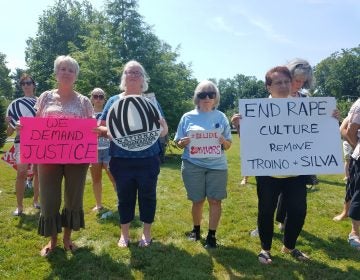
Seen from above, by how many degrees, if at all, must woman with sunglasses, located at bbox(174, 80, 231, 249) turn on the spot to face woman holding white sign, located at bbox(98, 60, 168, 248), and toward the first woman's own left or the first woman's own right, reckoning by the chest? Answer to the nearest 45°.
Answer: approximately 90° to the first woman's own right

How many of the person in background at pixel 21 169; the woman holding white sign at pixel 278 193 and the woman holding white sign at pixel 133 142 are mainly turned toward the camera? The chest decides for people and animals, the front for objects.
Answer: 3

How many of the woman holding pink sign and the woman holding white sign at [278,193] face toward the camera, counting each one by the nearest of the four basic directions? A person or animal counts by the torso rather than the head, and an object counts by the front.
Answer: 2

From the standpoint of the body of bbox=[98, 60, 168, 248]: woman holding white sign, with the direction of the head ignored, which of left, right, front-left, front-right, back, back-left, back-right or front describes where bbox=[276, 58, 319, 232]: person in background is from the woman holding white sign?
left

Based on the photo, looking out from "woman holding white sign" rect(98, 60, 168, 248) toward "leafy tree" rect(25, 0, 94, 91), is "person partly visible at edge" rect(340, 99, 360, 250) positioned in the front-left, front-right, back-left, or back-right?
back-right

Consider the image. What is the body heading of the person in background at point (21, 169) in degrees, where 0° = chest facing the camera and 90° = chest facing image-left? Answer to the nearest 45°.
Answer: approximately 0°

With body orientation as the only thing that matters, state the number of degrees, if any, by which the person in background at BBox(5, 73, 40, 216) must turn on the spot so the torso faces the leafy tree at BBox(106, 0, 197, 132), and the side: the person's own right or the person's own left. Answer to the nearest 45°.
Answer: approximately 135° to the person's own left

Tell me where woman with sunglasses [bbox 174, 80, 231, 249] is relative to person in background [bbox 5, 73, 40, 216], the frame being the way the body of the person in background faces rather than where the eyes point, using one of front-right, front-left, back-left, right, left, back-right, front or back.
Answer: front-left

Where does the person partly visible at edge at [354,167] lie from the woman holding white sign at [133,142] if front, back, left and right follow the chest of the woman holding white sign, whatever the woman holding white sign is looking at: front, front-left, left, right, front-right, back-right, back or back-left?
left

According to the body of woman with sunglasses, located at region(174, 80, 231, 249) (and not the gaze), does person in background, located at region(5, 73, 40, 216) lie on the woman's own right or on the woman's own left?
on the woman's own right

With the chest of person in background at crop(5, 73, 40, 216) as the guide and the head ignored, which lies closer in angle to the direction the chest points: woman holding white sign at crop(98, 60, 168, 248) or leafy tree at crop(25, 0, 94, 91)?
the woman holding white sign

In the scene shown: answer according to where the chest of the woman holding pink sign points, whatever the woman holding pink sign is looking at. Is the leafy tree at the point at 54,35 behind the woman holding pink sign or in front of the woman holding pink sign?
behind
